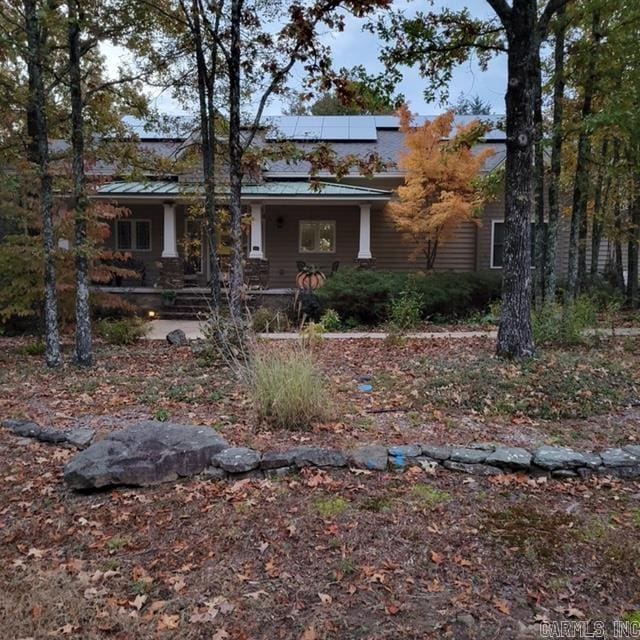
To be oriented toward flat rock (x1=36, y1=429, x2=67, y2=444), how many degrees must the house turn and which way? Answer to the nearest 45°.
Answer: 0° — it already faces it

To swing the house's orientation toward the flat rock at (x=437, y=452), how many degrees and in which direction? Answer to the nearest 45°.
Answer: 0° — it already faces it

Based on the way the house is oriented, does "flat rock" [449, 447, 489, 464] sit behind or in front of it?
in front

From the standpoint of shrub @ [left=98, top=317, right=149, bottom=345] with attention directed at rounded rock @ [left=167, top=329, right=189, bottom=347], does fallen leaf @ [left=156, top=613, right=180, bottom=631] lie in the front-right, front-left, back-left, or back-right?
front-right

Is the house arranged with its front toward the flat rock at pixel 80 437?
yes

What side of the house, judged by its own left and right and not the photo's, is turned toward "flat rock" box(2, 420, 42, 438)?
front

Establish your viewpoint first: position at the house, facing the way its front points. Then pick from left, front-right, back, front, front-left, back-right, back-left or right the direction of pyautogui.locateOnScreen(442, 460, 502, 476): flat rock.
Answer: front

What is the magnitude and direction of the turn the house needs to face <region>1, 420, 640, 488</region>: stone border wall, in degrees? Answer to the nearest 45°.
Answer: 0° — it already faces it

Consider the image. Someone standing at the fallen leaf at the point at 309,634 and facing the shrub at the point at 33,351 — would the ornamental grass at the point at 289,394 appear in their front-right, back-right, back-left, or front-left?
front-right

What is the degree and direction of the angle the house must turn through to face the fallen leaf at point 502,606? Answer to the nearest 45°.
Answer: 0° — it already faces it

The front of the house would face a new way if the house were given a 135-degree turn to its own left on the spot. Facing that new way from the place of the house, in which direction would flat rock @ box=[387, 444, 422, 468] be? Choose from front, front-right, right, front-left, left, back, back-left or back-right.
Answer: back-right

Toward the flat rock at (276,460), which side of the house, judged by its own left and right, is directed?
front

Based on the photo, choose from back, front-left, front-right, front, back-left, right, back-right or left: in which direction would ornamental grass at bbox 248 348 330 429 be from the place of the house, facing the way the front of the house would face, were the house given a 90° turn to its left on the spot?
right

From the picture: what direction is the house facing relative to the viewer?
toward the camera

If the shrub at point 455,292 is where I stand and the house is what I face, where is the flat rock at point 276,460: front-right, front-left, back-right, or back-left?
back-left

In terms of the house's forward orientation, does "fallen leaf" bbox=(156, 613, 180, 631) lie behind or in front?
in front

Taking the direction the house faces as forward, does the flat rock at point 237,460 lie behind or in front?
in front

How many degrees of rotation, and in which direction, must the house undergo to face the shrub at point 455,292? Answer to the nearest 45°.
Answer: approximately 45° to its left
